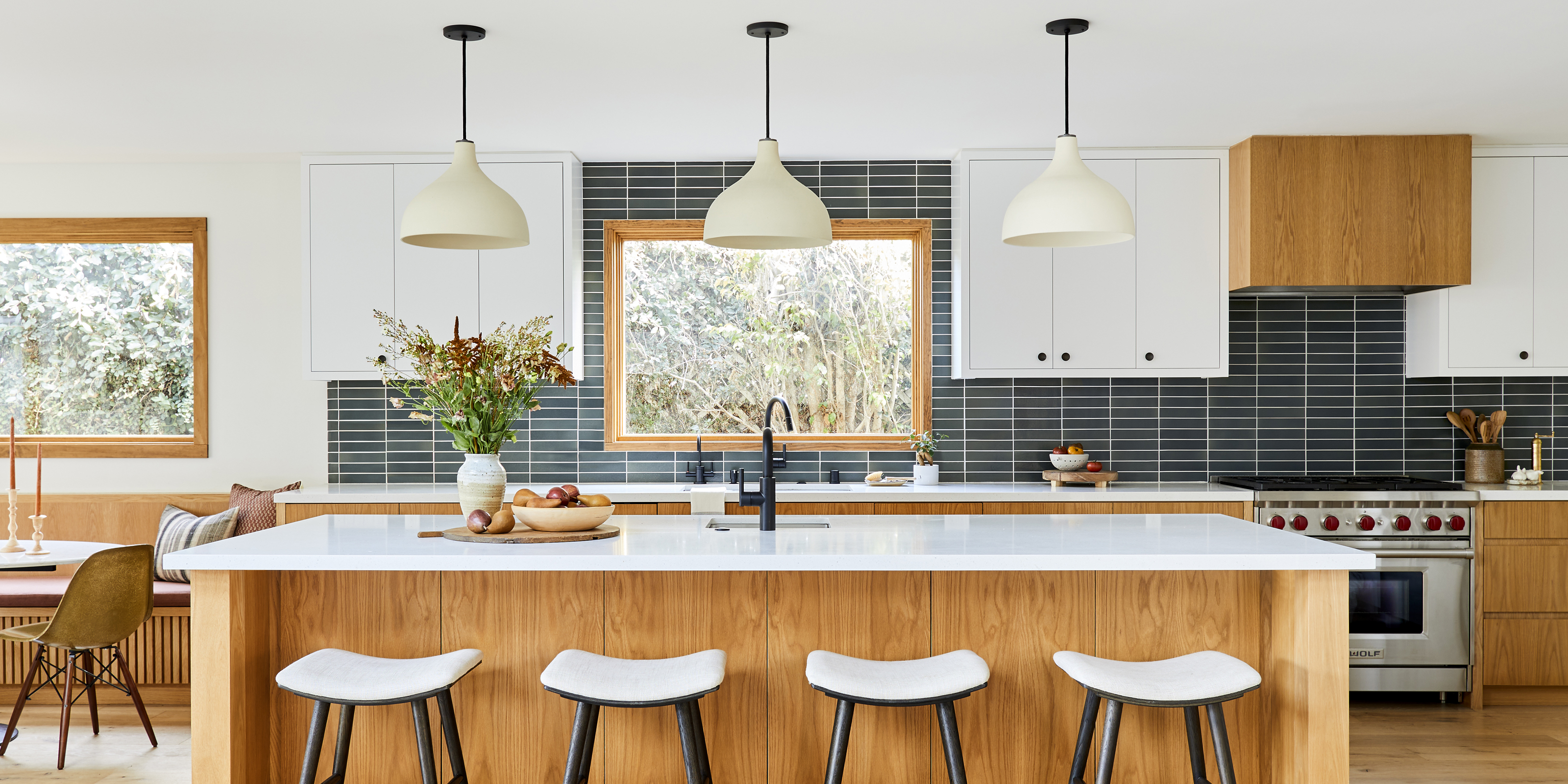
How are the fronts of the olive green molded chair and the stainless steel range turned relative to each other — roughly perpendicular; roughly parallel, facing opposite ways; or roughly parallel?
roughly perpendicular

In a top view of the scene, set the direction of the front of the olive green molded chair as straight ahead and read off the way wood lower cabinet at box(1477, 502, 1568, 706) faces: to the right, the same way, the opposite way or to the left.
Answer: to the left

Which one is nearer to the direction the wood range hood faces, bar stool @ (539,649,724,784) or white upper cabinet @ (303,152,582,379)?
the bar stool

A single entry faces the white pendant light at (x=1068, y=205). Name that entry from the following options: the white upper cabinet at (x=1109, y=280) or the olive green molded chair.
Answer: the white upper cabinet

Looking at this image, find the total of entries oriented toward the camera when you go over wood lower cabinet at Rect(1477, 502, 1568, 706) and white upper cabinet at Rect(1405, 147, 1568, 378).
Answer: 2

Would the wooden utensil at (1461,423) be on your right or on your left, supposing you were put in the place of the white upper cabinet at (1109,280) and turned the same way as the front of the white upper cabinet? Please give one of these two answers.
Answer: on your left

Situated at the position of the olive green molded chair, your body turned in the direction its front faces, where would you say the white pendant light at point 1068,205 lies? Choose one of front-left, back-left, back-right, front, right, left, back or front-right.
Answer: back

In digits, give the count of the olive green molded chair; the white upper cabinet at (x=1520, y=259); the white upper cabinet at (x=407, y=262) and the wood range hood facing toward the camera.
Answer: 3

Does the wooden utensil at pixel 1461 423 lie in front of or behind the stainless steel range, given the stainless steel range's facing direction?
behind

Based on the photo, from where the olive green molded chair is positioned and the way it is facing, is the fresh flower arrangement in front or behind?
behind

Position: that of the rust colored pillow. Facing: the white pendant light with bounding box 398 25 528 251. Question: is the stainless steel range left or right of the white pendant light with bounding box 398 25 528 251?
left
